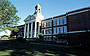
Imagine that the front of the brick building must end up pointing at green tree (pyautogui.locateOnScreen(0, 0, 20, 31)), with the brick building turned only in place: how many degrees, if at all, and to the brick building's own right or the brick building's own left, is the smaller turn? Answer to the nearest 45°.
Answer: approximately 45° to the brick building's own right

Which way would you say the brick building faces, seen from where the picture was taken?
facing the viewer and to the left of the viewer
